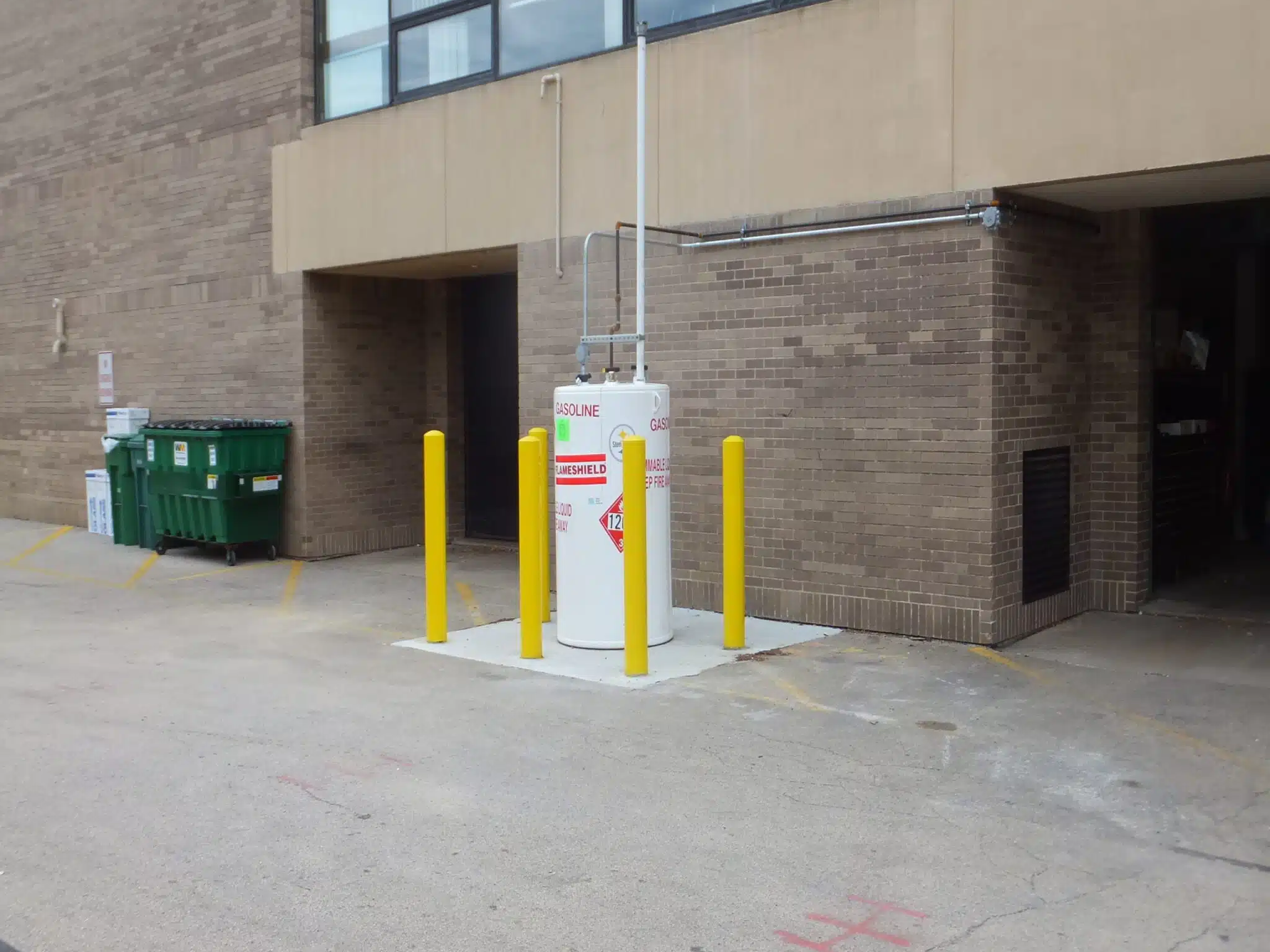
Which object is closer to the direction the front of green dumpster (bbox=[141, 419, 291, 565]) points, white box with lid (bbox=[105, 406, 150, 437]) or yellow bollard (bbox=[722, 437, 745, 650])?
the yellow bollard

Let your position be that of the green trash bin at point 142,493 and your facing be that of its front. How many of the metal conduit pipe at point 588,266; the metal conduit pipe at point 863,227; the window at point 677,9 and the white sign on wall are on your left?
3

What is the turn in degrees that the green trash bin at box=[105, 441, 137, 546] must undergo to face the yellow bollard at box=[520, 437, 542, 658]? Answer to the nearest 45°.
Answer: approximately 45° to its left

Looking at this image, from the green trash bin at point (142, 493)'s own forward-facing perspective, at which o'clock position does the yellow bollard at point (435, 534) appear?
The yellow bollard is roughly at 10 o'clock from the green trash bin.

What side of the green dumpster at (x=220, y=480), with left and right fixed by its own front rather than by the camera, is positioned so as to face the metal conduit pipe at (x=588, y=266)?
left

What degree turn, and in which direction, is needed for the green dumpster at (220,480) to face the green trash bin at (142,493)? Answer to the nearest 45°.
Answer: approximately 90° to its right

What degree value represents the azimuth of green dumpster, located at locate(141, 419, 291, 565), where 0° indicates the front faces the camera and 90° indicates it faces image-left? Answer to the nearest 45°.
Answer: approximately 45°

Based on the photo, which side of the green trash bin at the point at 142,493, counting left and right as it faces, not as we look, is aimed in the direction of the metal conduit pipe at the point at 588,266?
left

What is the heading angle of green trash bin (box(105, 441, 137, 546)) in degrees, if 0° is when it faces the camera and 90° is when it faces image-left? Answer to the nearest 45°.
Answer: approximately 45°

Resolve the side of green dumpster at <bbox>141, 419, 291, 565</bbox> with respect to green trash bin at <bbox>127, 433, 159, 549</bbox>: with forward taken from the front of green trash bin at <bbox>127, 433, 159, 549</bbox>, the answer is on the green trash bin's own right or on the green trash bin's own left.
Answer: on the green trash bin's own left

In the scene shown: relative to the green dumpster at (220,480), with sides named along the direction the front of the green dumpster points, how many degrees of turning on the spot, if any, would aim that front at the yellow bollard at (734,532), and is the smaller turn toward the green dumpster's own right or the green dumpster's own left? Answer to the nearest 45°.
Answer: approximately 90° to the green dumpster's own left

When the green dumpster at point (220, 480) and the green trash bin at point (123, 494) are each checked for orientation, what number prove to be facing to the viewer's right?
0

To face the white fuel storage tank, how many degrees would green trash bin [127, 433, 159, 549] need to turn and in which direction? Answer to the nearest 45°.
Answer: approximately 45° to its left
